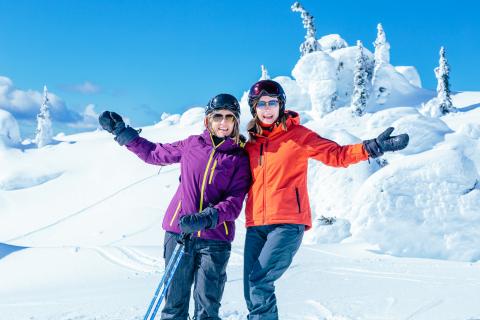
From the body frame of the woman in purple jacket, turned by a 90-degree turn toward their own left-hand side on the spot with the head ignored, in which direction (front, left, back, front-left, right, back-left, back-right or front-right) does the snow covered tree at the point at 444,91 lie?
front-left

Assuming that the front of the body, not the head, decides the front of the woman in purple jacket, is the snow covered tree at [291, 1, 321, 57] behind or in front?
behind

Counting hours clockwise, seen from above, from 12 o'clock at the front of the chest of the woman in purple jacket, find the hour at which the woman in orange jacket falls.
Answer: The woman in orange jacket is roughly at 9 o'clock from the woman in purple jacket.

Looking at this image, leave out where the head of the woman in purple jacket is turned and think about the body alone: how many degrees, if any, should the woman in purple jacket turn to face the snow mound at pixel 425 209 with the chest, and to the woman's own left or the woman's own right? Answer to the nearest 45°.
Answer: approximately 135° to the woman's own left

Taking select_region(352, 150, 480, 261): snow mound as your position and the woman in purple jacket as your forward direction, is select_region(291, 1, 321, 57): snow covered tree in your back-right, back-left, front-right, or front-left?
back-right

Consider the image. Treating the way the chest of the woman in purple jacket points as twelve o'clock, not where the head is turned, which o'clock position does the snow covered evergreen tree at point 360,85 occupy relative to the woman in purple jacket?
The snow covered evergreen tree is roughly at 7 o'clock from the woman in purple jacket.

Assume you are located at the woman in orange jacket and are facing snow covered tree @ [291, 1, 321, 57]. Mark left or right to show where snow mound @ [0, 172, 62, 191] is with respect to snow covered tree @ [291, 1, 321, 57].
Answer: left

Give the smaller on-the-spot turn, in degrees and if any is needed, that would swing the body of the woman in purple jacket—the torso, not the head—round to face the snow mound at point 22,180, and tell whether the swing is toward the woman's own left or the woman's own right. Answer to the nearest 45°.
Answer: approximately 180°

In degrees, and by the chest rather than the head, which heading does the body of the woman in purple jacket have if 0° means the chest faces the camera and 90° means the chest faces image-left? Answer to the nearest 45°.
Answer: approximately 0°
